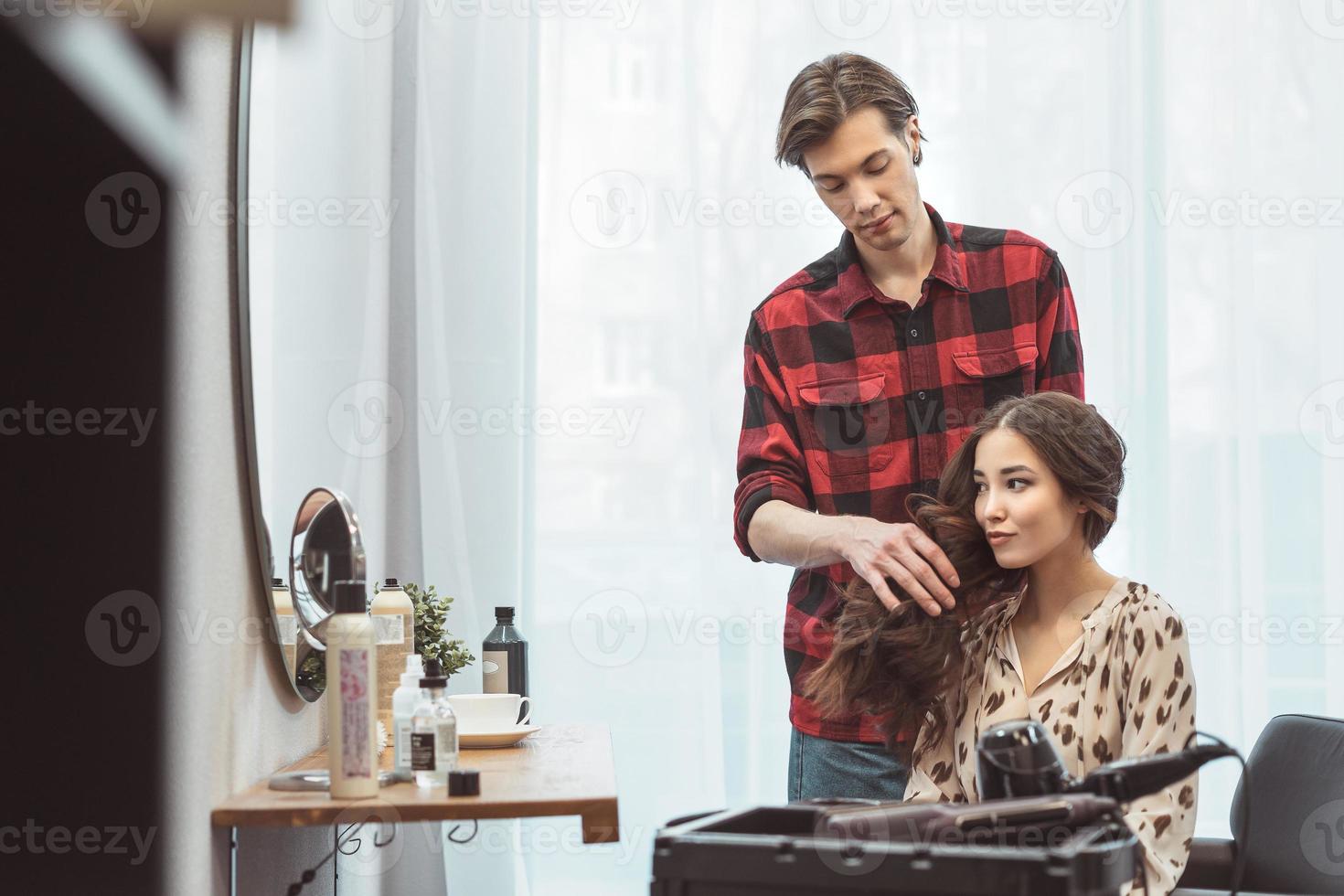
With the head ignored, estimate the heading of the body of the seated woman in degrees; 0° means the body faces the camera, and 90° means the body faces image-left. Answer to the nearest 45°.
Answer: approximately 45°

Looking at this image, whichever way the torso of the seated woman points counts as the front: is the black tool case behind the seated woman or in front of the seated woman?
in front

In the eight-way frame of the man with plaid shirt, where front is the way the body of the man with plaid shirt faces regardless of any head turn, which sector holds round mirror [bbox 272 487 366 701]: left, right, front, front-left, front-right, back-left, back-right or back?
front-right

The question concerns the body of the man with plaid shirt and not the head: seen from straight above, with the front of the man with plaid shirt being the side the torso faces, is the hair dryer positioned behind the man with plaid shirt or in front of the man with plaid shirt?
in front
